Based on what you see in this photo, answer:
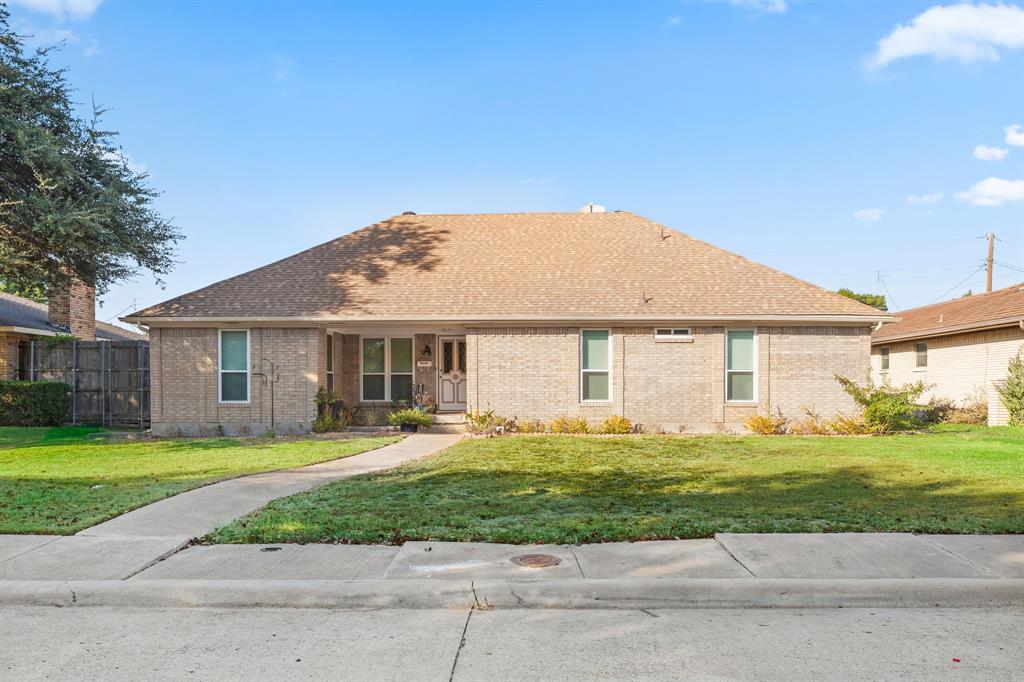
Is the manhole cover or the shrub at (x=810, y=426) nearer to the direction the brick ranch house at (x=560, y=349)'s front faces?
the manhole cover

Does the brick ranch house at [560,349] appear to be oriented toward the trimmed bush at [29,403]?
no

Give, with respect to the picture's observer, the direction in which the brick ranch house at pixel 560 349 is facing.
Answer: facing the viewer

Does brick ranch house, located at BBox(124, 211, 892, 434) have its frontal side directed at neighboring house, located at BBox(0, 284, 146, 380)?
no

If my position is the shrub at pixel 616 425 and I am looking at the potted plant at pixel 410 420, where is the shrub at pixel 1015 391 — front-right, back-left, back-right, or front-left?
back-right

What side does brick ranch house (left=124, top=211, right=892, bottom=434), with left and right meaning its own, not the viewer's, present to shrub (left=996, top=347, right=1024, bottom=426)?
left

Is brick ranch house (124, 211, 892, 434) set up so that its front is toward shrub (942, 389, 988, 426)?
no

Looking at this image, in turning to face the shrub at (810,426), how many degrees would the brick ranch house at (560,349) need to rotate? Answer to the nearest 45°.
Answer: approximately 90° to its left

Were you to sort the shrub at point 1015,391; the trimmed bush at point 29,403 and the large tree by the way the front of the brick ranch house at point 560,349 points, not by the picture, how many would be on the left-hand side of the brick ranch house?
1

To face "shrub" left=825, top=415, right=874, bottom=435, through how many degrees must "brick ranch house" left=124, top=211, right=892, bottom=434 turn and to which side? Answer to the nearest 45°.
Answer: approximately 90° to its left

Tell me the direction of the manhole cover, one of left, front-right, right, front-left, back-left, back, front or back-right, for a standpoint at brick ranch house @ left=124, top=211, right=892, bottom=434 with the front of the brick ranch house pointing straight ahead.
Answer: front

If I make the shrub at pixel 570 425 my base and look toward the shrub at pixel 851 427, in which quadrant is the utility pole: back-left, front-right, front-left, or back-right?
front-left

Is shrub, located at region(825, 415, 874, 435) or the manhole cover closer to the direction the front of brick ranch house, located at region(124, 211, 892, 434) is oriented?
the manhole cover

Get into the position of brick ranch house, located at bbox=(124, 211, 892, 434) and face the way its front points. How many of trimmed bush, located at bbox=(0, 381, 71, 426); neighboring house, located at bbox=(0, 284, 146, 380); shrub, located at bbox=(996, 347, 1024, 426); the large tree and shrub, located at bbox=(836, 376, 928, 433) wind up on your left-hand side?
2

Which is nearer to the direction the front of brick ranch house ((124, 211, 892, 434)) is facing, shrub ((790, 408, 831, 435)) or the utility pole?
the shrub

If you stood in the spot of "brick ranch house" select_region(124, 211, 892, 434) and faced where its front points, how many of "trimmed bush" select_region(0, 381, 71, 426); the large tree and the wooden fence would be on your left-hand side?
0
